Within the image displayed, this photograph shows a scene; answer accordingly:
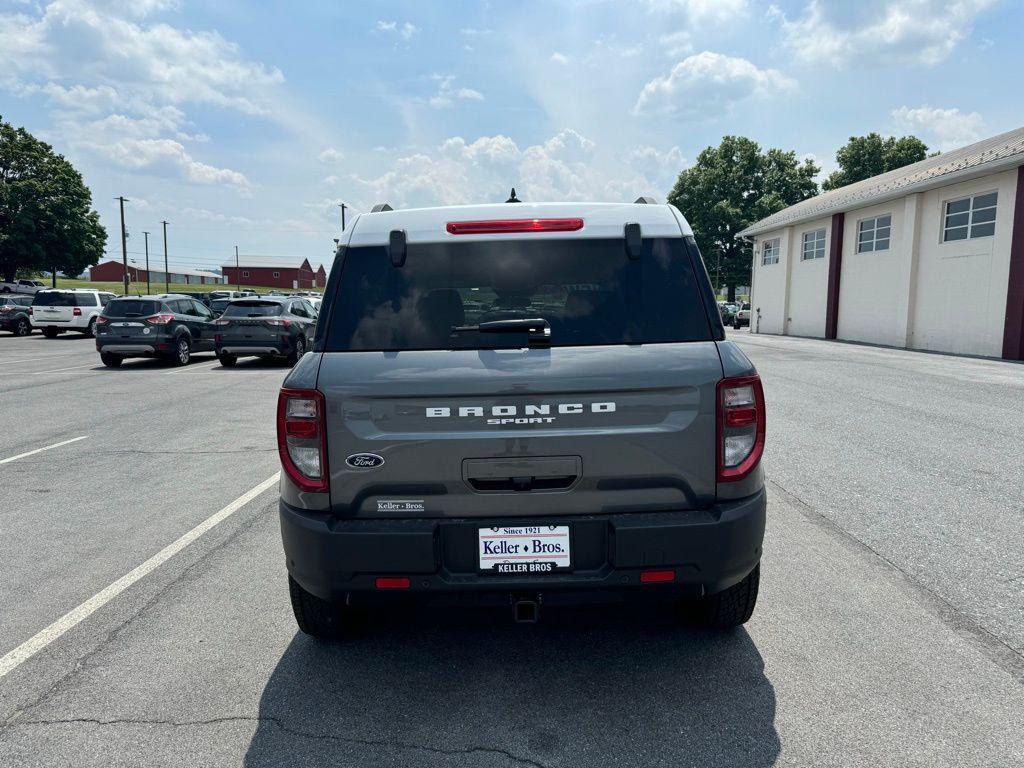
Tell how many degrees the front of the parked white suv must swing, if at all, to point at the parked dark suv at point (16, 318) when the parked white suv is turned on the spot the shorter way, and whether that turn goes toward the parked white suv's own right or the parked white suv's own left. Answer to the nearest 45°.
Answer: approximately 90° to the parked white suv's own left

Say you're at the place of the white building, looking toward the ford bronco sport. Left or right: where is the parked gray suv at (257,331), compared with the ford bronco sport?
right

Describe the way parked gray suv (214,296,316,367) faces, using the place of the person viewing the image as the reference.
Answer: facing away from the viewer and to the right of the viewer

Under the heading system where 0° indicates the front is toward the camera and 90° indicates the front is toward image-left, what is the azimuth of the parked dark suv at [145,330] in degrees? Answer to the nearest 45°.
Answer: approximately 225°

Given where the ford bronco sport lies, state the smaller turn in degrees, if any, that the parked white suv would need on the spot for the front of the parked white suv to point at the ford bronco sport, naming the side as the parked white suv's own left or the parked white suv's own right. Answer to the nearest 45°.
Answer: approximately 135° to the parked white suv's own right

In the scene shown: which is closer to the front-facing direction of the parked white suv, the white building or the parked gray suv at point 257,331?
the white building

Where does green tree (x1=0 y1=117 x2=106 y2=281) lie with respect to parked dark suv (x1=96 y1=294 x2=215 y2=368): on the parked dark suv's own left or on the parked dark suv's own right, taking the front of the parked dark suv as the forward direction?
on the parked dark suv's own left

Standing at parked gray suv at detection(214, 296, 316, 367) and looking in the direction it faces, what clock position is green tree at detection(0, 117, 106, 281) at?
The green tree is roughly at 10 o'clock from the parked gray suv.

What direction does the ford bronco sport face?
away from the camera

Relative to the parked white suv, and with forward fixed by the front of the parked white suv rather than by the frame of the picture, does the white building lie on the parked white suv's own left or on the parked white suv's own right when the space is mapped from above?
on the parked white suv's own right

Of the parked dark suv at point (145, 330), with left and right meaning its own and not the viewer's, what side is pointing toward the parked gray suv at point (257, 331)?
right

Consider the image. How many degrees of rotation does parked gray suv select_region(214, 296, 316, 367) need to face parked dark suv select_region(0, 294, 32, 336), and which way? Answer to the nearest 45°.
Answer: approximately 90° to its left

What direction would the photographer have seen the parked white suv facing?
facing away from the viewer and to the right of the viewer
